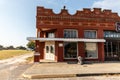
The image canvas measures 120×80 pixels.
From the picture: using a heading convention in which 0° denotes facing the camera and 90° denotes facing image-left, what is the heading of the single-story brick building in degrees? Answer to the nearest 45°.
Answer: approximately 0°
